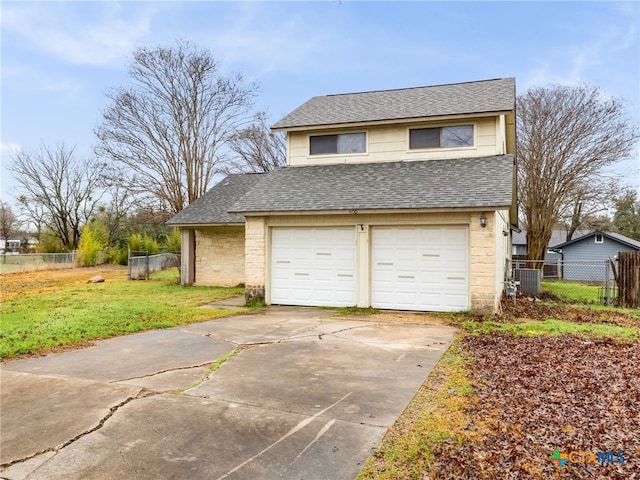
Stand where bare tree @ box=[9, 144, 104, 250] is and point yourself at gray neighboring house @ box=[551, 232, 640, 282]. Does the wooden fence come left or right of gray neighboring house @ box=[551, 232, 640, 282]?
right

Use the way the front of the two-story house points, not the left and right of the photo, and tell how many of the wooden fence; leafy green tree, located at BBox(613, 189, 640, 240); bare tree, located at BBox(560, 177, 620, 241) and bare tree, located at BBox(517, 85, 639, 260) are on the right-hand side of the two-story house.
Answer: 0

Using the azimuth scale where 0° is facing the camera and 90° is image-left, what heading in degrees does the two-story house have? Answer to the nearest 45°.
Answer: approximately 0°

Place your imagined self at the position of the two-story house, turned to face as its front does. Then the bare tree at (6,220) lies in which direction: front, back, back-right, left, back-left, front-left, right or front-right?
back-right

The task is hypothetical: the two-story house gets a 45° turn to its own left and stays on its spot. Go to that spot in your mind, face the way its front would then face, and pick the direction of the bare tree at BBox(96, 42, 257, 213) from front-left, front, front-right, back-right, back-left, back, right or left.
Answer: back

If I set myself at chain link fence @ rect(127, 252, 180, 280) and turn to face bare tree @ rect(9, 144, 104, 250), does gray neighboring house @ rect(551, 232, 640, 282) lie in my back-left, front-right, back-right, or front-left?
back-right

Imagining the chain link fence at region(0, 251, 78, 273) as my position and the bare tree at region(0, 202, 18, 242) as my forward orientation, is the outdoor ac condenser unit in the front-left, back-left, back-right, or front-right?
back-right

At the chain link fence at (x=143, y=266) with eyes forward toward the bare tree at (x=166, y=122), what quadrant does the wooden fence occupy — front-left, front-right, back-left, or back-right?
back-right

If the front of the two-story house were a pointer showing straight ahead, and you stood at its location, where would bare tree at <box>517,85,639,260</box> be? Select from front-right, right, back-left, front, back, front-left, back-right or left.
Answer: back-left

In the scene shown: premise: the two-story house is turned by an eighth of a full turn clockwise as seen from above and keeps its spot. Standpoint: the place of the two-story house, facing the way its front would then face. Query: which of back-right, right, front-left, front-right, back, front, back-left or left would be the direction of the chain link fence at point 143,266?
right

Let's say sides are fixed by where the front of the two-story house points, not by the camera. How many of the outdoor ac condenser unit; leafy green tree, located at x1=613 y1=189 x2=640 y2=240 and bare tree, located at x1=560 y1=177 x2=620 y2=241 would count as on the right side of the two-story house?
0

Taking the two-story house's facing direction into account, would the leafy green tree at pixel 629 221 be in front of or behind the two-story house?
behind

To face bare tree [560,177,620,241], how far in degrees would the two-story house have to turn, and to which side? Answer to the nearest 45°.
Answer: approximately 135° to its left

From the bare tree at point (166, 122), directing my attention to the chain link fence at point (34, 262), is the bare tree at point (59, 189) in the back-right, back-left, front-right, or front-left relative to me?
front-right

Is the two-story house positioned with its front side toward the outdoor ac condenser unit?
no

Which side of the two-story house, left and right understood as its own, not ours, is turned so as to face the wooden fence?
left

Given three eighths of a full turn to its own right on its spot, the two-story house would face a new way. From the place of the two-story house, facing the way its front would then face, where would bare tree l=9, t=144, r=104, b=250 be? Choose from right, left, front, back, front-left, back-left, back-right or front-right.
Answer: front
